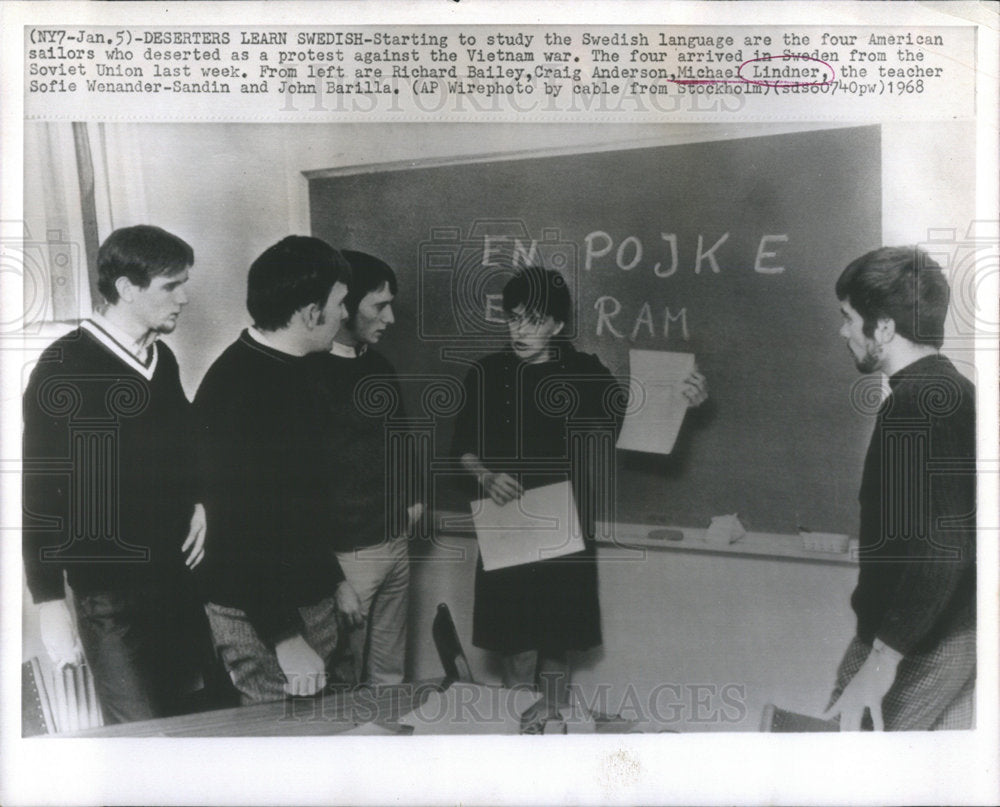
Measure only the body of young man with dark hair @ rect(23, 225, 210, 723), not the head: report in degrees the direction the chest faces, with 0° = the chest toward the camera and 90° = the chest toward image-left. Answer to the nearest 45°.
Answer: approximately 315°

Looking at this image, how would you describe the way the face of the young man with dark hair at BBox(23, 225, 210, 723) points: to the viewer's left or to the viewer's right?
to the viewer's right
